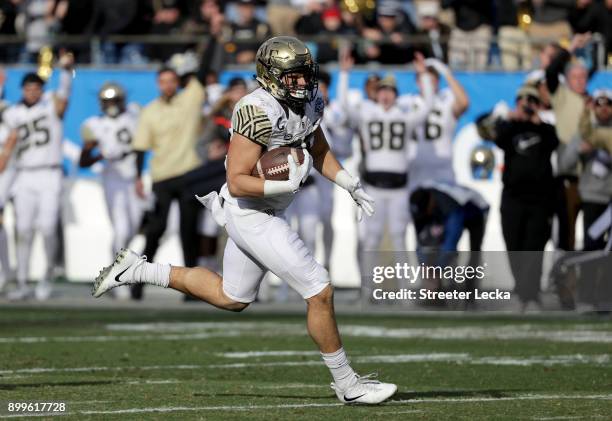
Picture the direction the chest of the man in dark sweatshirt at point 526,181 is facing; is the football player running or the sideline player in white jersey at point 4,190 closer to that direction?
the football player running

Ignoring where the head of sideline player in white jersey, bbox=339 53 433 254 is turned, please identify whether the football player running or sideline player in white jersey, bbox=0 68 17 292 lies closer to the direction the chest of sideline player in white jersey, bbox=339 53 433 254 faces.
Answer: the football player running

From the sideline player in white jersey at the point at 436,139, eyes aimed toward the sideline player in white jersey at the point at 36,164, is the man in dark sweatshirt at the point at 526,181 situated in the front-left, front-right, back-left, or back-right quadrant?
back-left

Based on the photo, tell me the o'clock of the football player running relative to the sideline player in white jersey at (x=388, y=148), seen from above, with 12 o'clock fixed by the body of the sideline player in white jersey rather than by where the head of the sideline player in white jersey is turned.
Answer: The football player running is roughly at 12 o'clock from the sideline player in white jersey.

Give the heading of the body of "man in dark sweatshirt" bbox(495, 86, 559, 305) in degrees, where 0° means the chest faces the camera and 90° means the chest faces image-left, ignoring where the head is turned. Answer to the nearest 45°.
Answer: approximately 0°

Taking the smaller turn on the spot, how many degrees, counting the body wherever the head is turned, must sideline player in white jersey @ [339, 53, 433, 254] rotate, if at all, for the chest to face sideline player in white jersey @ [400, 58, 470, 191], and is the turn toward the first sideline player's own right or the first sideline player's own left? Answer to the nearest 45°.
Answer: approximately 135° to the first sideline player's own left

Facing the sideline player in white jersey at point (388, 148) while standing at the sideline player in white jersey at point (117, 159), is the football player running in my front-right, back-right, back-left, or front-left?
front-right

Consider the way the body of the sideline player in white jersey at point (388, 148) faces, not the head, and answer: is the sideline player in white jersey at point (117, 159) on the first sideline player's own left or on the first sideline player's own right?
on the first sideline player's own right

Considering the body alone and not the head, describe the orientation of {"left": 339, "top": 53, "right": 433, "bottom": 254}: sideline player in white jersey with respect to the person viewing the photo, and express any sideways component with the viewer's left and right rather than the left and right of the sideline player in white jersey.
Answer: facing the viewer

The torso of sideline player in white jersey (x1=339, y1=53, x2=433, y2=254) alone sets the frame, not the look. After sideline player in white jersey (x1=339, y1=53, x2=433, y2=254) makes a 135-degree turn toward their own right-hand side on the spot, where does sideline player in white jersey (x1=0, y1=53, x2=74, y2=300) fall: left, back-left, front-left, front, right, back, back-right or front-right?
front-left

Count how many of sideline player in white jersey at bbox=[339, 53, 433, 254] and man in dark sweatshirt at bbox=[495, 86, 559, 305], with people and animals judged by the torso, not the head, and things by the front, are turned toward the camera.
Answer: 2

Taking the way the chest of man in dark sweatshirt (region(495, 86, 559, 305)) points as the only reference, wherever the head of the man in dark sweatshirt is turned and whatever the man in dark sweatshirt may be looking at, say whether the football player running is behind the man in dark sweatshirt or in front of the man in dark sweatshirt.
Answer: in front

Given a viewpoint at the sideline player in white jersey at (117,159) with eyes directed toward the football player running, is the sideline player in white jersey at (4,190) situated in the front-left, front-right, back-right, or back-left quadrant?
back-right

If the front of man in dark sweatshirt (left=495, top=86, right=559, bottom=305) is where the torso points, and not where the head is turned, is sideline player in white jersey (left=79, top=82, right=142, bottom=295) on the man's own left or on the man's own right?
on the man's own right
